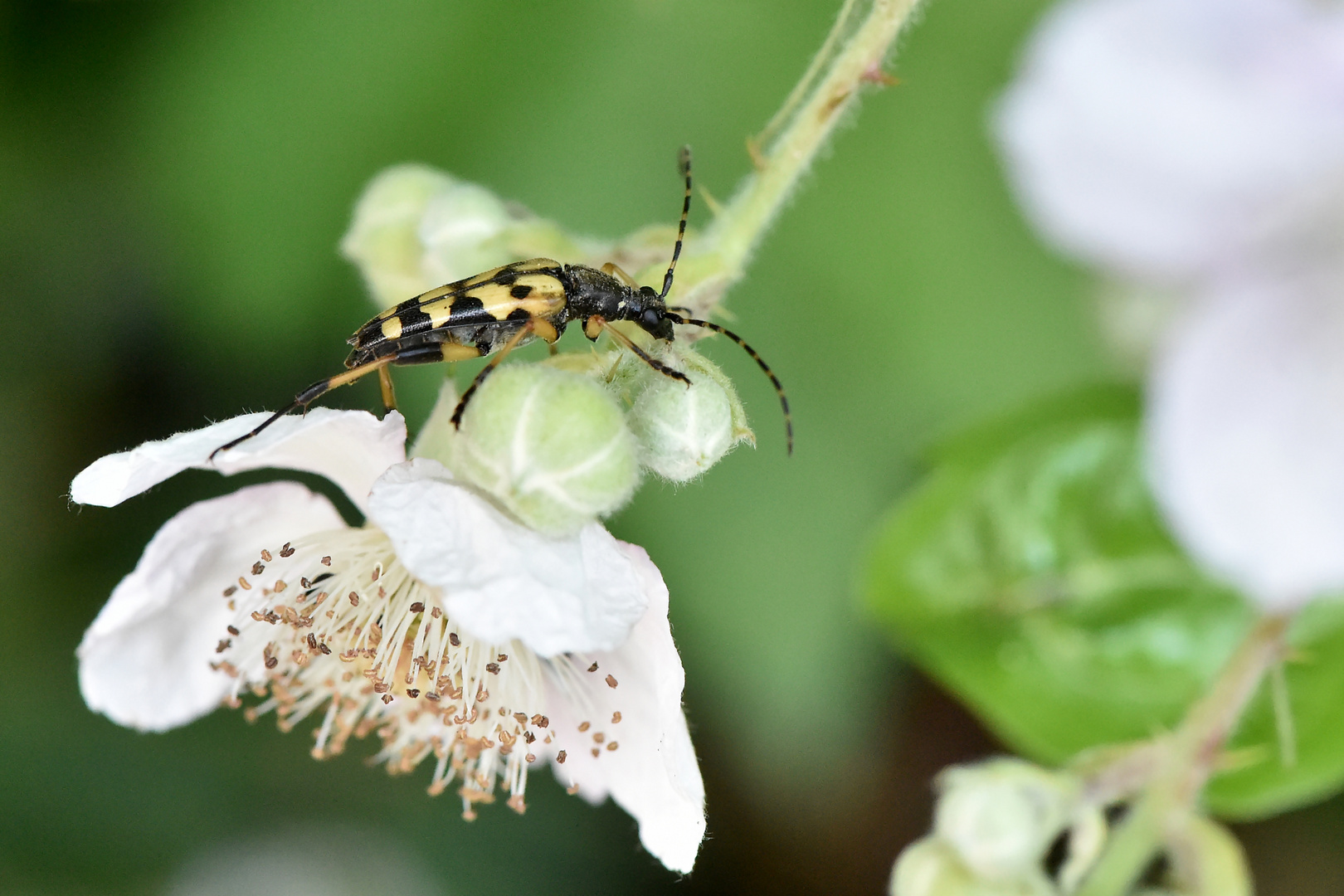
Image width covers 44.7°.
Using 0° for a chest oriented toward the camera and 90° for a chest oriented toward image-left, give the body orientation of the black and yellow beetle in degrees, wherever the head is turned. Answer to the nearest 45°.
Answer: approximately 270°

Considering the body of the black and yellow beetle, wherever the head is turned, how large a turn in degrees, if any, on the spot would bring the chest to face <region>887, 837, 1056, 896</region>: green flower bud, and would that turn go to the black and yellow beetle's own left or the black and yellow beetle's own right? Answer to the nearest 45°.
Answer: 0° — it already faces it

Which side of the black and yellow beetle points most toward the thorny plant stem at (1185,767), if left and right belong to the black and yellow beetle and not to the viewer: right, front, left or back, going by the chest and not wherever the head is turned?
front

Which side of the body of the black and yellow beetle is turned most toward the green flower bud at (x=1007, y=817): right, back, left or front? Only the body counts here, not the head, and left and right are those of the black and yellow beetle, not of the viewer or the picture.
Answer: front
